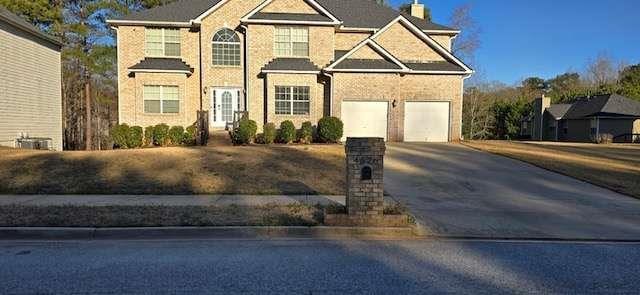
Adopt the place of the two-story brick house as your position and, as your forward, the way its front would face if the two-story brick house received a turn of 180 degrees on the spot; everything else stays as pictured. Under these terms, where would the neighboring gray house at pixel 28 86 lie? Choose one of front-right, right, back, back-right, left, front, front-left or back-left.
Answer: left

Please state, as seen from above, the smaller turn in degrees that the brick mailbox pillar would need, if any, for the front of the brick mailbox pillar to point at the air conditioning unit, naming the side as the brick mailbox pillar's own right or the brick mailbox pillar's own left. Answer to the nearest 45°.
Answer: approximately 135° to the brick mailbox pillar's own right

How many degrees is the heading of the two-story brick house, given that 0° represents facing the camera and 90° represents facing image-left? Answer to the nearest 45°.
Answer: approximately 0°

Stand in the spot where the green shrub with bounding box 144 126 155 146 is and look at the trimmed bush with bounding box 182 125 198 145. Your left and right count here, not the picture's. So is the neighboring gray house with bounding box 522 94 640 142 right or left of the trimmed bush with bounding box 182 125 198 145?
left

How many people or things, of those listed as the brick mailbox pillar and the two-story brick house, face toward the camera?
2

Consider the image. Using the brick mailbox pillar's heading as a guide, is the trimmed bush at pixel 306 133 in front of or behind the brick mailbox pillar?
behind

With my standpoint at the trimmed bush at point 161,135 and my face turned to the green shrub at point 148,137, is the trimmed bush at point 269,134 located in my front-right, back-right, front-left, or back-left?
back-right

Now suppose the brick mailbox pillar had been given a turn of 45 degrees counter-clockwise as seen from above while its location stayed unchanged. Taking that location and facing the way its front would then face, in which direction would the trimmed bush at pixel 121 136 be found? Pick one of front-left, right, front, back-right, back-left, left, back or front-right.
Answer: back

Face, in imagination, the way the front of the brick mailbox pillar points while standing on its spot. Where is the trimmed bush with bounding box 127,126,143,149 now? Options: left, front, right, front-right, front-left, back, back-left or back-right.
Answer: back-right

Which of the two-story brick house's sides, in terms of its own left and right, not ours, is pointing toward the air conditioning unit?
right

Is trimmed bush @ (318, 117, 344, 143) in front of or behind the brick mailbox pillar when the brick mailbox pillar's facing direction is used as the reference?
behind
